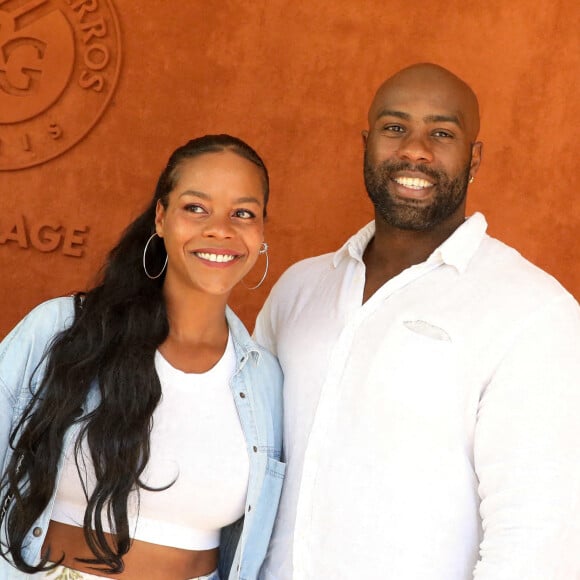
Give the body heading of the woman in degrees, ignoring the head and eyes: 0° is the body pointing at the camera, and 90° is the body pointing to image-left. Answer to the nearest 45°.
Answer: approximately 315°
